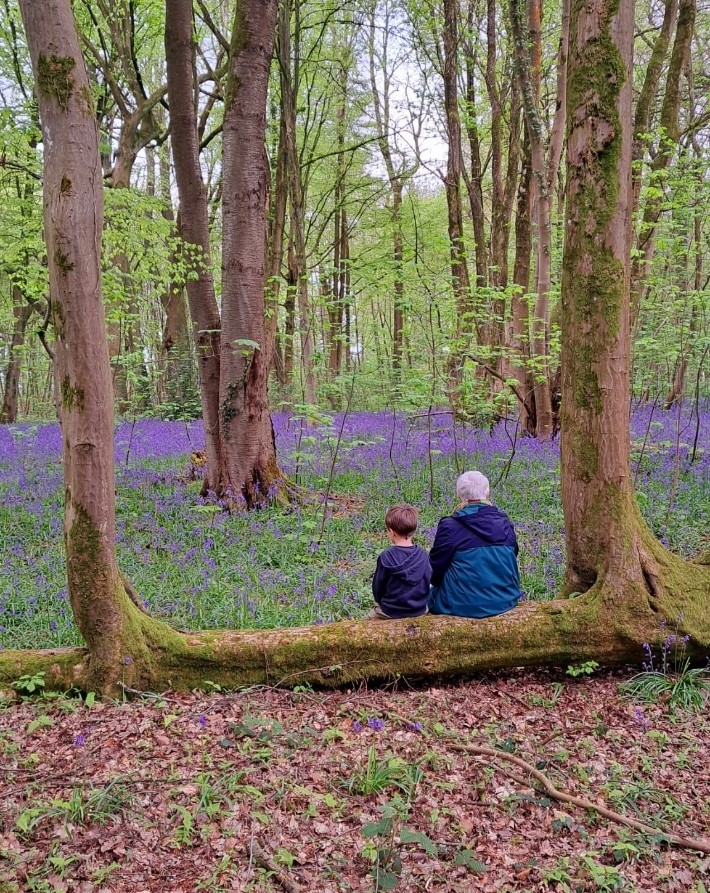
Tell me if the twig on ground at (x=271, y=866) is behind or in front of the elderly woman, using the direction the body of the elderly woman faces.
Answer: behind

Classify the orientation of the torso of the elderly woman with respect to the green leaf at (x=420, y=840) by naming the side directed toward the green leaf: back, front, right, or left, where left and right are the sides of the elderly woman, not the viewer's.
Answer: back

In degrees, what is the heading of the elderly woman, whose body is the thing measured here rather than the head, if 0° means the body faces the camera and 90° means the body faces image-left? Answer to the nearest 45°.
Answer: approximately 180°

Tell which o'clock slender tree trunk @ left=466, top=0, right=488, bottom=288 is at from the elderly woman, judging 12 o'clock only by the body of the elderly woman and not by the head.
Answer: The slender tree trunk is roughly at 12 o'clock from the elderly woman.

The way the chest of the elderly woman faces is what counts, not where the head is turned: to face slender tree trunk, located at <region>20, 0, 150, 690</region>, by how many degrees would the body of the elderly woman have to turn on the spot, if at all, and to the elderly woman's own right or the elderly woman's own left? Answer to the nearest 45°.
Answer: approximately 135° to the elderly woman's own left

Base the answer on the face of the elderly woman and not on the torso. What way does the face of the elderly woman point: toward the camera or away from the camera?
away from the camera

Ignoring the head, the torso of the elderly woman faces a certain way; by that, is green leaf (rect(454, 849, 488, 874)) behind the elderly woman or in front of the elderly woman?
behind
